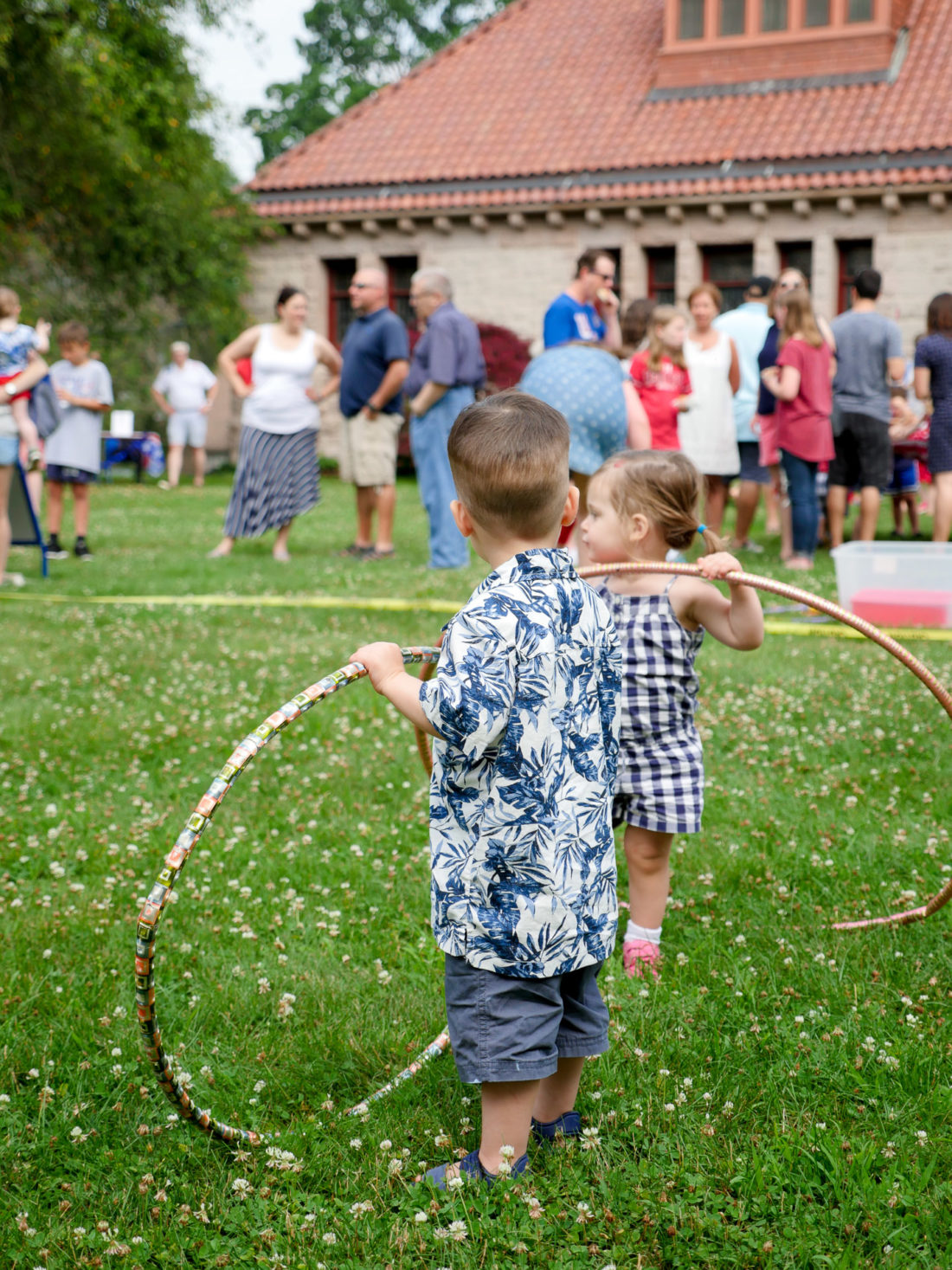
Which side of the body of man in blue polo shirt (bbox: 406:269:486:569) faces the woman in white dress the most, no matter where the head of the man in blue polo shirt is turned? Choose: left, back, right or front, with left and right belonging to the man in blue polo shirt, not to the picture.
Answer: back

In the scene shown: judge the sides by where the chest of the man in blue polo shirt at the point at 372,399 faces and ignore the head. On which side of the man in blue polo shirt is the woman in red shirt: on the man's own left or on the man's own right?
on the man's own left

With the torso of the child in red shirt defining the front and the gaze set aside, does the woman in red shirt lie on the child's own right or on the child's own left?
on the child's own left

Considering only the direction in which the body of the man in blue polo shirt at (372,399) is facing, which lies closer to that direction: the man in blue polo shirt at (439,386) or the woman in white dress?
the man in blue polo shirt

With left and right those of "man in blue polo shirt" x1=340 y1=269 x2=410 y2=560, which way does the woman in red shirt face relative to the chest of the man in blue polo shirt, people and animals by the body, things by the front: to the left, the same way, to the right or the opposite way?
to the right

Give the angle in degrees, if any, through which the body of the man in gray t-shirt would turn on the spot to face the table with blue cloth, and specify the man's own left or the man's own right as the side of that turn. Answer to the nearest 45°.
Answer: approximately 45° to the man's own left

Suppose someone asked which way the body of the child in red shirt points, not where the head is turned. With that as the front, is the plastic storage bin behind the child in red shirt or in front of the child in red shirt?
in front

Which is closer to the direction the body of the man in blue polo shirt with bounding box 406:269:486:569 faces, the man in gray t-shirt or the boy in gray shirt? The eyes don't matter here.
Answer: the boy in gray shirt

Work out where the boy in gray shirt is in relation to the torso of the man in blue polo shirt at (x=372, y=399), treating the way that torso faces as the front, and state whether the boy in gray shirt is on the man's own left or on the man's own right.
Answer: on the man's own right

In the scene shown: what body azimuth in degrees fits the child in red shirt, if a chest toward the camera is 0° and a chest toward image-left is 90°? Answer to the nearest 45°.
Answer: approximately 315°

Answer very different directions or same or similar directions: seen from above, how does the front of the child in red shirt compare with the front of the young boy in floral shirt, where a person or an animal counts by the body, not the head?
very different directions
